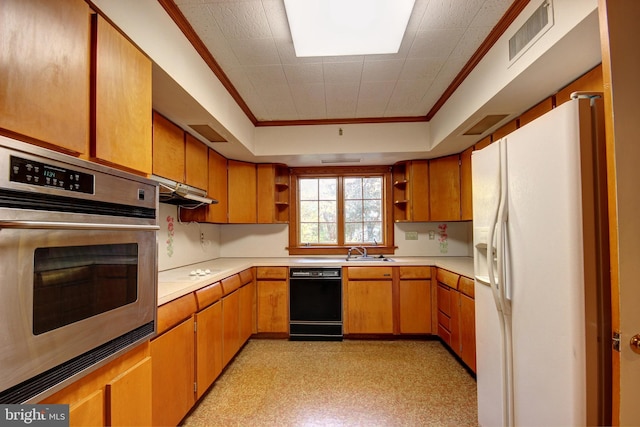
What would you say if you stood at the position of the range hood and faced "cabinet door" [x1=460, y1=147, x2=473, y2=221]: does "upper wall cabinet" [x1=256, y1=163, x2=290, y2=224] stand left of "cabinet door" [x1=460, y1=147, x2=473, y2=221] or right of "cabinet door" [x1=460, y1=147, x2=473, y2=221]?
left

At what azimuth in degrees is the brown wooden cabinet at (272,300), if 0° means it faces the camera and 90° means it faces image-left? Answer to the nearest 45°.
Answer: approximately 0°

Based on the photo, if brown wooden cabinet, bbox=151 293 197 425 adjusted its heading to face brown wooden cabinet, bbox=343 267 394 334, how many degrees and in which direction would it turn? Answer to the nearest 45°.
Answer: approximately 90° to its left

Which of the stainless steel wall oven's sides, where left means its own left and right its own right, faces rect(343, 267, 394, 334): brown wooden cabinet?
left

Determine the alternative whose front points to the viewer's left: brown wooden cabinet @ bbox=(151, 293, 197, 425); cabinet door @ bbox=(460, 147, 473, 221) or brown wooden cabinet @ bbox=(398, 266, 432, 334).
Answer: the cabinet door

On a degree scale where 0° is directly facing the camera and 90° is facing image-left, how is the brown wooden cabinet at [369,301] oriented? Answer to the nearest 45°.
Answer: approximately 0°

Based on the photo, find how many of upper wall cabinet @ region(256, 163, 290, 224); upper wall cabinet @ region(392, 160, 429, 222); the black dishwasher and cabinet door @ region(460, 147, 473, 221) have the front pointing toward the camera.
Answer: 3

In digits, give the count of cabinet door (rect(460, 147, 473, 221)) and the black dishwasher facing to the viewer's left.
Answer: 1

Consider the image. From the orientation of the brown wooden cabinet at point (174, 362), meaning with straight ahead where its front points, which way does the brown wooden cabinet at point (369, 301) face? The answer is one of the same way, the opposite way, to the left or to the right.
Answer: to the right

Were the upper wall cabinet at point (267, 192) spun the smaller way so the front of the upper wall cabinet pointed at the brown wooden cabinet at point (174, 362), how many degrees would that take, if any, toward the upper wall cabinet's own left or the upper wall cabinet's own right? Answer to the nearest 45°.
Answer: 0° — it already faces it

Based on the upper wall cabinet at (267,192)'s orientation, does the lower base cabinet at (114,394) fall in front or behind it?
in front
